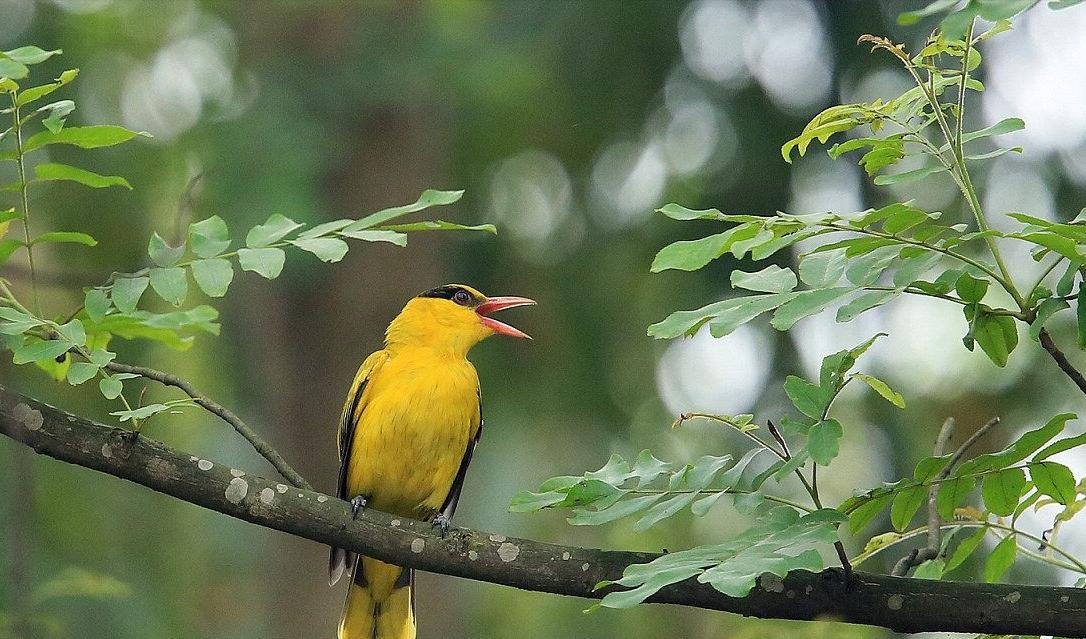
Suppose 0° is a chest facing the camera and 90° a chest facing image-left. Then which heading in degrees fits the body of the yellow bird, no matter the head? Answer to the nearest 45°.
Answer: approximately 315°

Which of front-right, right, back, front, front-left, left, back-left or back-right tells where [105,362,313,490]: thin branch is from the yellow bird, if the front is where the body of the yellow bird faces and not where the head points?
front-right
